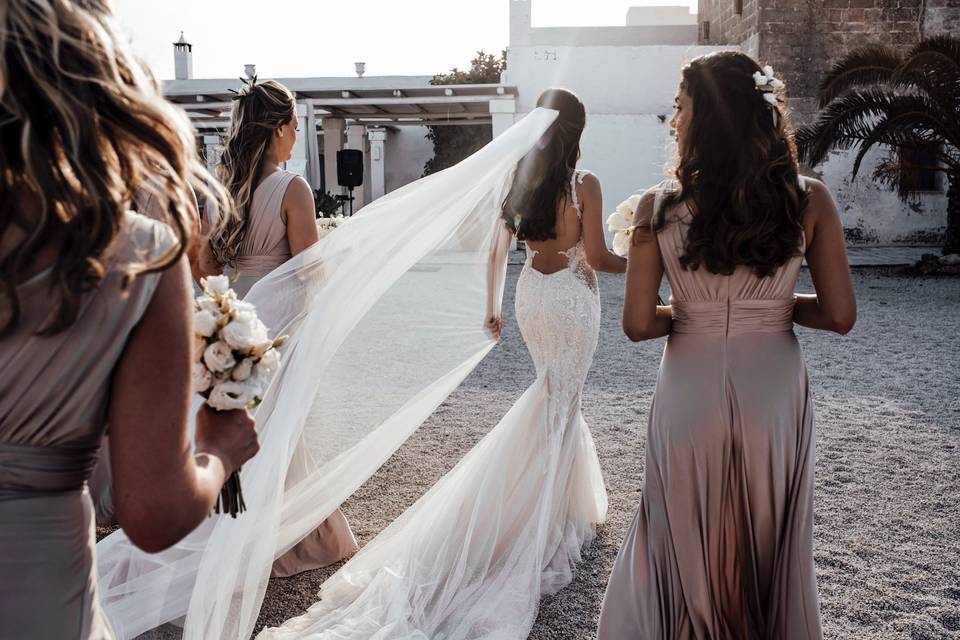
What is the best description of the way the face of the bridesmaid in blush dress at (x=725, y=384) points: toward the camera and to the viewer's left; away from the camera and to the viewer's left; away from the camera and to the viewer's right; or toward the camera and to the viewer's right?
away from the camera and to the viewer's left

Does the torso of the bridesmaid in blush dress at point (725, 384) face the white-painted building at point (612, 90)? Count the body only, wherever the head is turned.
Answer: yes

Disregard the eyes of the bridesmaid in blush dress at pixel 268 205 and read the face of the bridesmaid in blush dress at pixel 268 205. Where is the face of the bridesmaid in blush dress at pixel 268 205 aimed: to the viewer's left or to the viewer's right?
to the viewer's right

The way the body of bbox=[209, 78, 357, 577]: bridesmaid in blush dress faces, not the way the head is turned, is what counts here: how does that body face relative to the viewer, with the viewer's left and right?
facing away from the viewer and to the right of the viewer

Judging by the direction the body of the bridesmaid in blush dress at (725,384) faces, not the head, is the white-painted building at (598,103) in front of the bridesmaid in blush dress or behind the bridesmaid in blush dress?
in front

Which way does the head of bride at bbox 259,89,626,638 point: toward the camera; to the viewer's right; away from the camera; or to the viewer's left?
away from the camera

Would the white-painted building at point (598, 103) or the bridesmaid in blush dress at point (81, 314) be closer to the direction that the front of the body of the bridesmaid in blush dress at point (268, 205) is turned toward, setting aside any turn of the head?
the white-painted building

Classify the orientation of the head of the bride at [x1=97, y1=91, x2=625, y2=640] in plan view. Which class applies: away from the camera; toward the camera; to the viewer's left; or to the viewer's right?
away from the camera

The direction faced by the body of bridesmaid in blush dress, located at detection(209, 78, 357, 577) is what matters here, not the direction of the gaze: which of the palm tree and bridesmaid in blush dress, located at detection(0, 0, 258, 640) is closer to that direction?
the palm tree

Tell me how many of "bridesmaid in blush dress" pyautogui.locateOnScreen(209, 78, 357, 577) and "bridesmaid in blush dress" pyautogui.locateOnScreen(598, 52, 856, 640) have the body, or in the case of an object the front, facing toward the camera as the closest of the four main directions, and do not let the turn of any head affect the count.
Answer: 0

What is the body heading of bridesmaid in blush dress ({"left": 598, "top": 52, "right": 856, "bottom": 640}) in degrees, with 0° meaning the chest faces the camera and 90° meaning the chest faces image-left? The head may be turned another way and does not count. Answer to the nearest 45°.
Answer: approximately 180°

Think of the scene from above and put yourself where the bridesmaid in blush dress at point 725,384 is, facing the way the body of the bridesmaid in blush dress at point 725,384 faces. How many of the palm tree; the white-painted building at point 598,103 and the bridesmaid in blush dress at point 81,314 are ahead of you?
2
